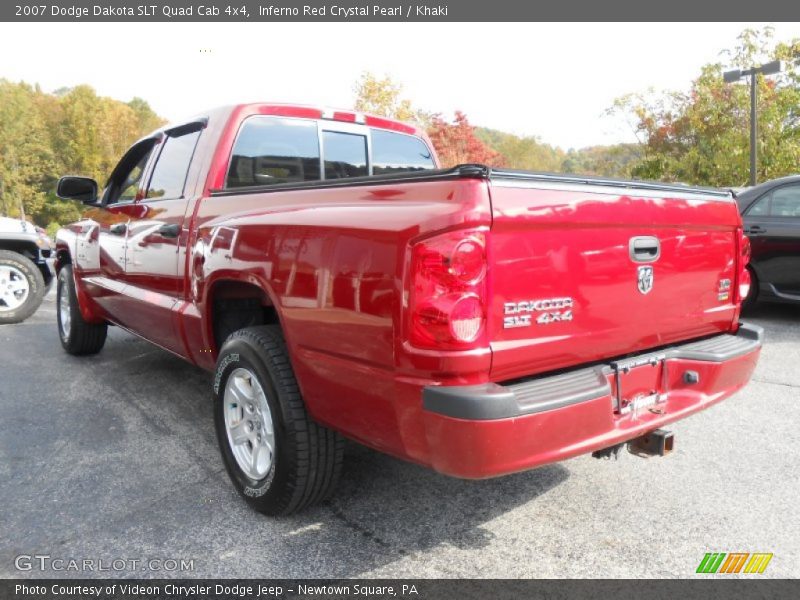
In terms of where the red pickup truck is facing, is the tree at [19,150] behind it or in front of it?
in front

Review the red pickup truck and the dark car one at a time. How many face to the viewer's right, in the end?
1

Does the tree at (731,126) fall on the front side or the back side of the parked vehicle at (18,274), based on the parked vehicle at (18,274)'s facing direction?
on the front side

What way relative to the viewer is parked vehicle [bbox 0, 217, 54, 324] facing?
to the viewer's right

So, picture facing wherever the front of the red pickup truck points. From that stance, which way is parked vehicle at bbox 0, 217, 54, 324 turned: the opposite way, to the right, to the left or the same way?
to the right

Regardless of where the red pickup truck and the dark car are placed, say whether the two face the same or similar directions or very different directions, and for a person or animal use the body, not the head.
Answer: very different directions

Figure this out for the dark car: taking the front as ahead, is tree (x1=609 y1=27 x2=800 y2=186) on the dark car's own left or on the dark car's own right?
on the dark car's own left

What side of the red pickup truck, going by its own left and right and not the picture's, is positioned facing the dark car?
right

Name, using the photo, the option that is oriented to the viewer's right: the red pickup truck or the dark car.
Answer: the dark car

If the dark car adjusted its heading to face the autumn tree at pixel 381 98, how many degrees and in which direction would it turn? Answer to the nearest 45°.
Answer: approximately 135° to its left

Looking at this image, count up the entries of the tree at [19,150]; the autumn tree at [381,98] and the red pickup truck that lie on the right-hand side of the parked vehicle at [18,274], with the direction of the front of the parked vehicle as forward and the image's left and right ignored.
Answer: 1

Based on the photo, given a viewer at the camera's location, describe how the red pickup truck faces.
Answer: facing away from the viewer and to the left of the viewer

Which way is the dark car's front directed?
to the viewer's right
